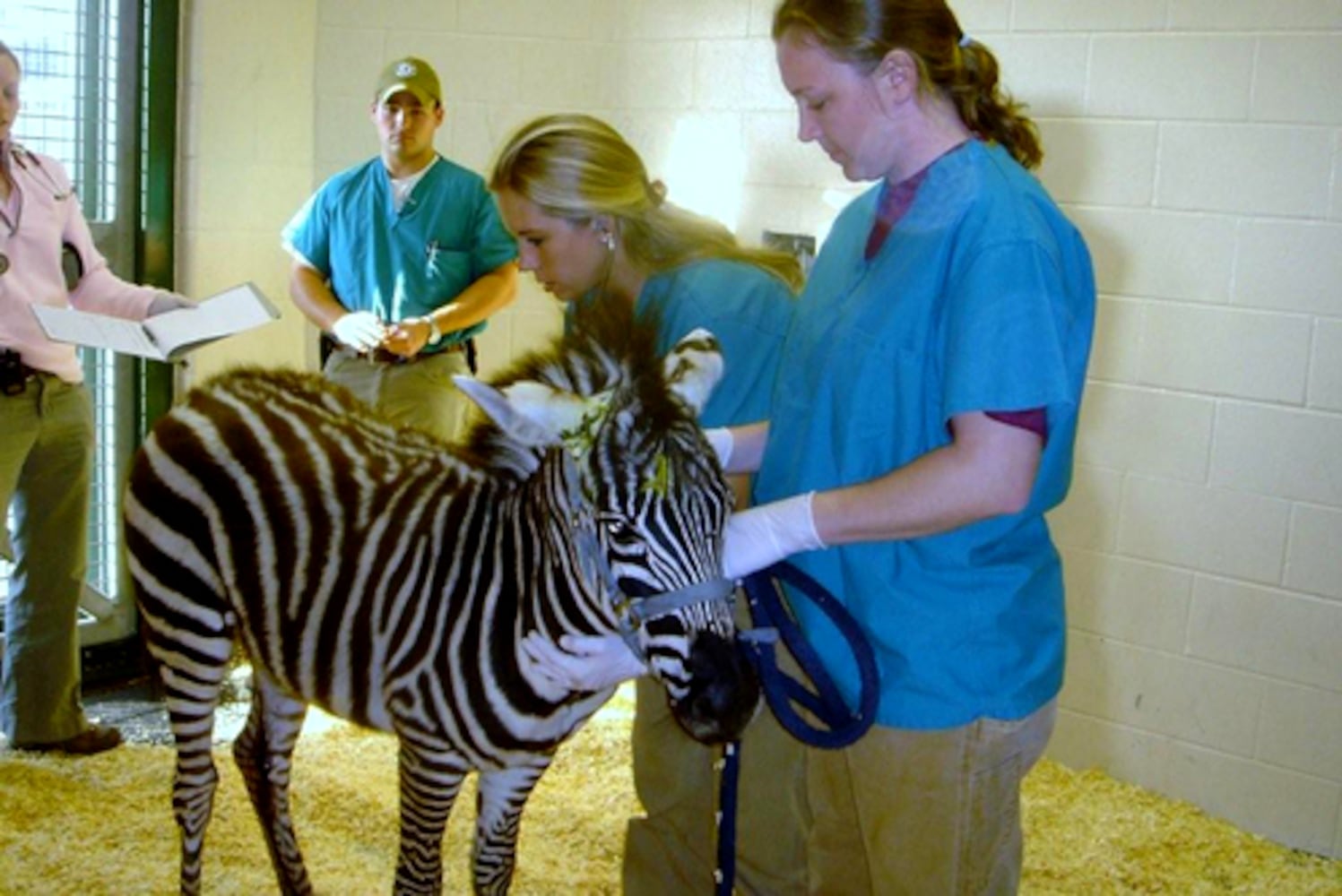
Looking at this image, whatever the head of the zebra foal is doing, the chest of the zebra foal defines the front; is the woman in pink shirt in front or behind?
behind

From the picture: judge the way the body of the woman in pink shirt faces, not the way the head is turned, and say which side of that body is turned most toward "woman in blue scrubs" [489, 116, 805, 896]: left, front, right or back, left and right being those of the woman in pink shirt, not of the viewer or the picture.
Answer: front

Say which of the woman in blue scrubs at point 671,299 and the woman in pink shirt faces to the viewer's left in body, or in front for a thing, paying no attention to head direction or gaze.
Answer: the woman in blue scrubs

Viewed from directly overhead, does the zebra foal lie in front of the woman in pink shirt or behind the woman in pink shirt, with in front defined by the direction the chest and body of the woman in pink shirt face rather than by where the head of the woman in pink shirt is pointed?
in front

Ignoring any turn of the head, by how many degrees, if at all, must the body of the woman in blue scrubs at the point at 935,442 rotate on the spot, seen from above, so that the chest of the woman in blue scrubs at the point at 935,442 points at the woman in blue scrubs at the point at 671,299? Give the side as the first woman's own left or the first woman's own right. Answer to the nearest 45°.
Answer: approximately 90° to the first woman's own right

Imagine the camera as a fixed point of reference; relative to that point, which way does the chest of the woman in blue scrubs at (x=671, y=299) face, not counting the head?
to the viewer's left

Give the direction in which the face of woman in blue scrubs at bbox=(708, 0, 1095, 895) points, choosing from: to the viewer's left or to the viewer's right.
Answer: to the viewer's left

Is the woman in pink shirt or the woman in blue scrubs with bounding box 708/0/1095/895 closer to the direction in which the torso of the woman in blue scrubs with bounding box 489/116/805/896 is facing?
the woman in pink shirt

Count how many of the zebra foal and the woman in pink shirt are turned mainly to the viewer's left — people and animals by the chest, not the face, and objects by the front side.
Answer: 0

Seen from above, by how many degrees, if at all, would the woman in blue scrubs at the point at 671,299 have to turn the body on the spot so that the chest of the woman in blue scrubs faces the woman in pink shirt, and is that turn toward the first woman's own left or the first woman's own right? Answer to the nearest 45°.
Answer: approximately 45° to the first woman's own right

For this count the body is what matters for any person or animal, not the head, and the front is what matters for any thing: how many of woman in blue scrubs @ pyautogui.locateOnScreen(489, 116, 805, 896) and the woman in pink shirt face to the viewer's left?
1

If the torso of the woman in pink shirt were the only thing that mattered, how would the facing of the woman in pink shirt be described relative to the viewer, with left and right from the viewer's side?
facing the viewer and to the right of the viewer

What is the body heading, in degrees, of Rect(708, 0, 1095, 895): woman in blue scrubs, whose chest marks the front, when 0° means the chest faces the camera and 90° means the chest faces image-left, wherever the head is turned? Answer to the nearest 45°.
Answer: approximately 45°
